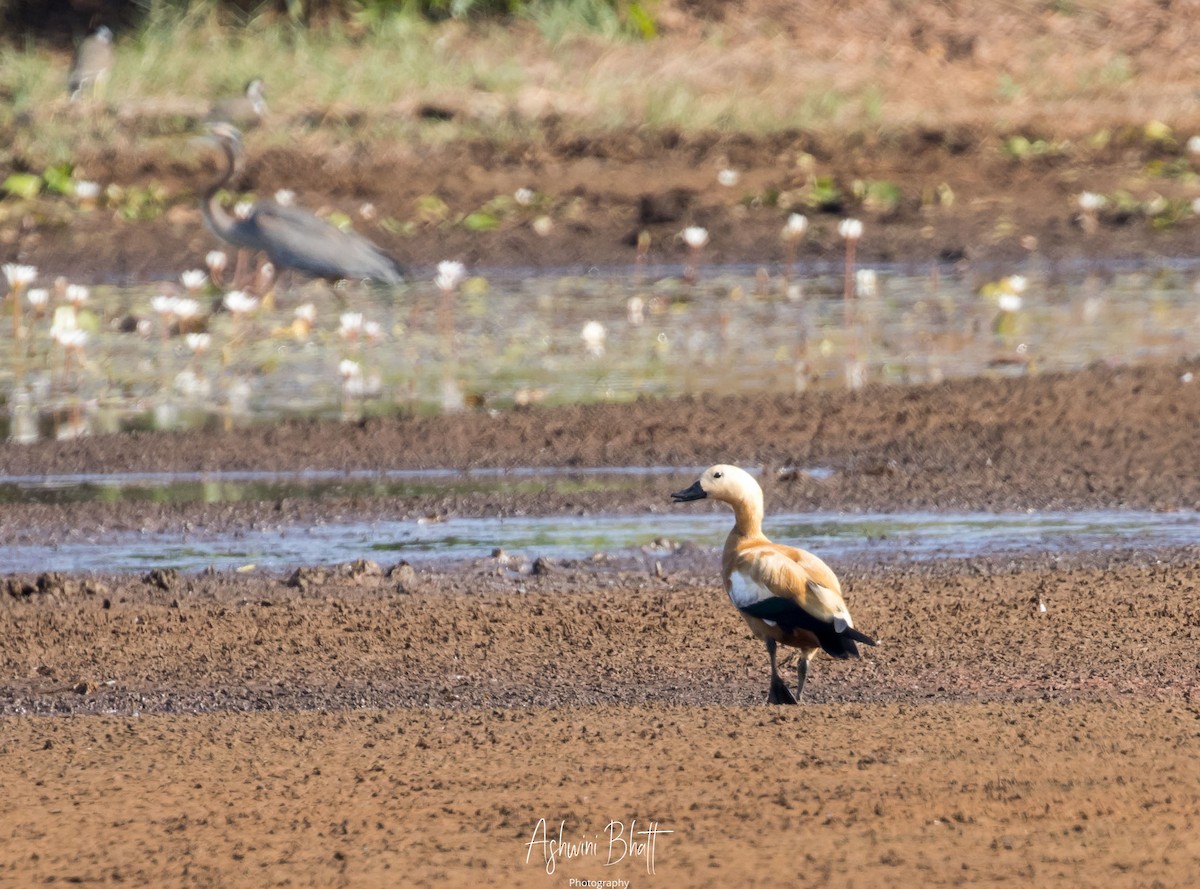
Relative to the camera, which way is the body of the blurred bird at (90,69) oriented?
to the viewer's right

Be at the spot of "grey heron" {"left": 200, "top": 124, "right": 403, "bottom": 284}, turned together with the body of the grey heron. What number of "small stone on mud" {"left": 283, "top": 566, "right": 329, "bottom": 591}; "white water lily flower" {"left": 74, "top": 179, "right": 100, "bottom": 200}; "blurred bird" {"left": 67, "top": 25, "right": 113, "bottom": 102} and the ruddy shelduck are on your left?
2

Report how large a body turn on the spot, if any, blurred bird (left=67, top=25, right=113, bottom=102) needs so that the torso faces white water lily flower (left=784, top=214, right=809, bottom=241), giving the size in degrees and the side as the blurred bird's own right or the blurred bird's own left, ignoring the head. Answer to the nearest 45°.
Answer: approximately 45° to the blurred bird's own right

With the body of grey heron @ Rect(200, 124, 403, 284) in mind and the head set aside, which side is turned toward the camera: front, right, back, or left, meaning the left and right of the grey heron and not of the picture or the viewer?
left

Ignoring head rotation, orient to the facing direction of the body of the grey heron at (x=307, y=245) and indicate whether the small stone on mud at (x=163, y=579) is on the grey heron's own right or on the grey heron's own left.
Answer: on the grey heron's own left

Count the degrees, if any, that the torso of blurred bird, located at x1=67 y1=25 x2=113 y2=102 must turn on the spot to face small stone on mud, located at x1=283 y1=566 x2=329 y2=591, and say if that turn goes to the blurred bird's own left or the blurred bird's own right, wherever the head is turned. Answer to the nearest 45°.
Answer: approximately 90° to the blurred bird's own right

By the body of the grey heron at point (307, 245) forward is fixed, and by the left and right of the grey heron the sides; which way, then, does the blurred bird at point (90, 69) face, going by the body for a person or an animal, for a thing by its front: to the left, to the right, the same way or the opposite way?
the opposite way

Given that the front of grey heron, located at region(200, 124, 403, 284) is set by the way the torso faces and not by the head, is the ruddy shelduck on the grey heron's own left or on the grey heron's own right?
on the grey heron's own left

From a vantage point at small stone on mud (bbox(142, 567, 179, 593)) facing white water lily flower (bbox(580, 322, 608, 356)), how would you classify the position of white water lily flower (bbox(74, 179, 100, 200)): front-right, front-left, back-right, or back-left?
front-left

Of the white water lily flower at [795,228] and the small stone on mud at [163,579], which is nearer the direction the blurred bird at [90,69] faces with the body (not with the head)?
the white water lily flower

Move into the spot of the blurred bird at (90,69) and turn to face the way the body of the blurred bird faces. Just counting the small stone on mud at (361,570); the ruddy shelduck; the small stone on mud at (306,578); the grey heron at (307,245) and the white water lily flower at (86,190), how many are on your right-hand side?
5

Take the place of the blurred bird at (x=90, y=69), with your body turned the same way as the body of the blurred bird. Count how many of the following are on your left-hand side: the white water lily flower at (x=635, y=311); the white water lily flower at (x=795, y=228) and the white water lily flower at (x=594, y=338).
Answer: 0

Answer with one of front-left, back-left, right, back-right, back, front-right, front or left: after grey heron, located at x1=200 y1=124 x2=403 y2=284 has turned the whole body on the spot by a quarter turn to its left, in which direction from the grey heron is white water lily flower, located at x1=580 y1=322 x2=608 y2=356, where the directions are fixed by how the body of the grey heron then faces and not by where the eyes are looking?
front-left

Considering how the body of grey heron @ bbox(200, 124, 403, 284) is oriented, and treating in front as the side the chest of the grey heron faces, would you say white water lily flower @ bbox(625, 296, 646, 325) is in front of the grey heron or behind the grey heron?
behind
